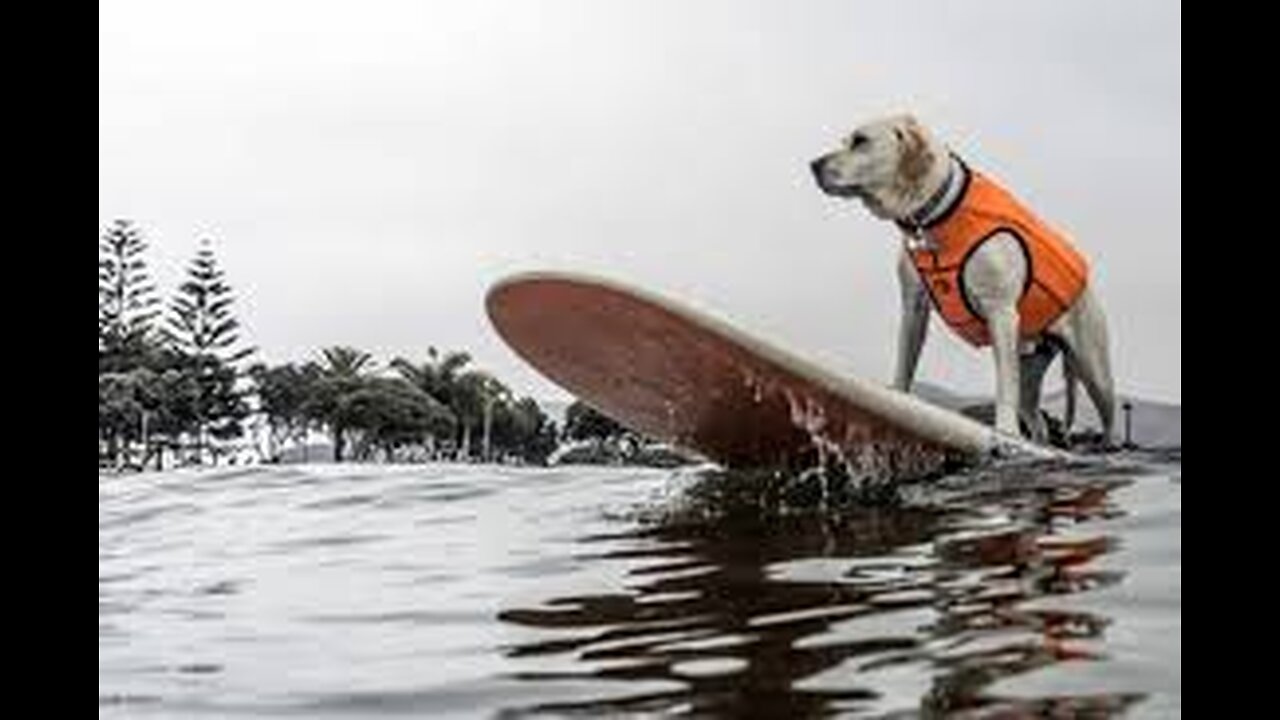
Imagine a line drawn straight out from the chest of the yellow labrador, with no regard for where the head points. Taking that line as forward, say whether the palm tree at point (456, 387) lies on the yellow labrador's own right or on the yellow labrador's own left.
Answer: on the yellow labrador's own right

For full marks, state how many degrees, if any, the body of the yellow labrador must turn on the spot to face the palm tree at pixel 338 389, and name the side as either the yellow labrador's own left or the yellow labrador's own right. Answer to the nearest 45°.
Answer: approximately 90° to the yellow labrador's own right

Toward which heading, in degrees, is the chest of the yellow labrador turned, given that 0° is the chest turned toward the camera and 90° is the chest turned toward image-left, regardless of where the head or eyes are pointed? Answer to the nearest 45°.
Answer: approximately 45°
